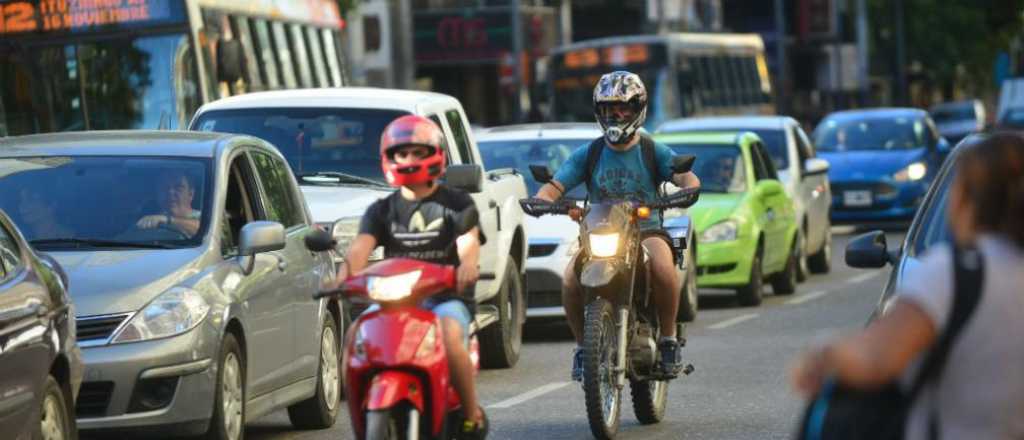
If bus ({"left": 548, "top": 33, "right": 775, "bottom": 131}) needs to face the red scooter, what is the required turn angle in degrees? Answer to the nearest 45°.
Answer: approximately 45° to its left

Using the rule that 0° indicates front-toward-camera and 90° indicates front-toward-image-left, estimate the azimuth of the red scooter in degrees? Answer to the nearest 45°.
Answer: approximately 0°

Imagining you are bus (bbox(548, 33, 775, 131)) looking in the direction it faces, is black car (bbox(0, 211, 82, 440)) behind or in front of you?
in front

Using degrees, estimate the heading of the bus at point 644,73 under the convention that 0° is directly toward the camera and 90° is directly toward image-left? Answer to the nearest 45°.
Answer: approximately 45°

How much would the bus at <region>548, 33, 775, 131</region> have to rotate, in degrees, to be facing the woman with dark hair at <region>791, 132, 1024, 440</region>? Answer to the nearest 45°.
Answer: approximately 45° to its left

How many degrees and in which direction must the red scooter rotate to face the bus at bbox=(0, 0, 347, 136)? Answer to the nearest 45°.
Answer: approximately 180°

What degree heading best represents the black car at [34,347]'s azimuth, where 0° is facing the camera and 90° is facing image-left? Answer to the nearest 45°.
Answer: approximately 45°

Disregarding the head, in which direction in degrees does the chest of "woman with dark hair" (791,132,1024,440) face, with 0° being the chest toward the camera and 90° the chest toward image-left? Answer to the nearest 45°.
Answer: approximately 135°

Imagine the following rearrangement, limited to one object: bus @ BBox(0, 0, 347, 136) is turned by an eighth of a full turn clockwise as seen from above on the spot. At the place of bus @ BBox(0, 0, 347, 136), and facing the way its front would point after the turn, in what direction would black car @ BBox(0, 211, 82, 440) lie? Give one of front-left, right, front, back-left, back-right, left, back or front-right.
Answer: left

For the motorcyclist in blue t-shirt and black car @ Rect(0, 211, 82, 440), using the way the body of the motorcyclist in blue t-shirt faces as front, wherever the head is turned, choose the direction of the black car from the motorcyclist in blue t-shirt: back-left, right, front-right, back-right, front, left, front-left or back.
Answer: front-right

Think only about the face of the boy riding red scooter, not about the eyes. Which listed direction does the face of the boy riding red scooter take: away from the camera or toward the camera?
toward the camera

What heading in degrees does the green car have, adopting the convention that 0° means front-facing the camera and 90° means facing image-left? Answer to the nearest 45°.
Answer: approximately 45°

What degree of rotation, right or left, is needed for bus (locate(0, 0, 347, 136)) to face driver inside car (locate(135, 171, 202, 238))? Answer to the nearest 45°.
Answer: approximately 45° to its left

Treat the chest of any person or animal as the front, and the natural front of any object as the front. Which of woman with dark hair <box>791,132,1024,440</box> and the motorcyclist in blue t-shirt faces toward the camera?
the motorcyclist in blue t-shirt
